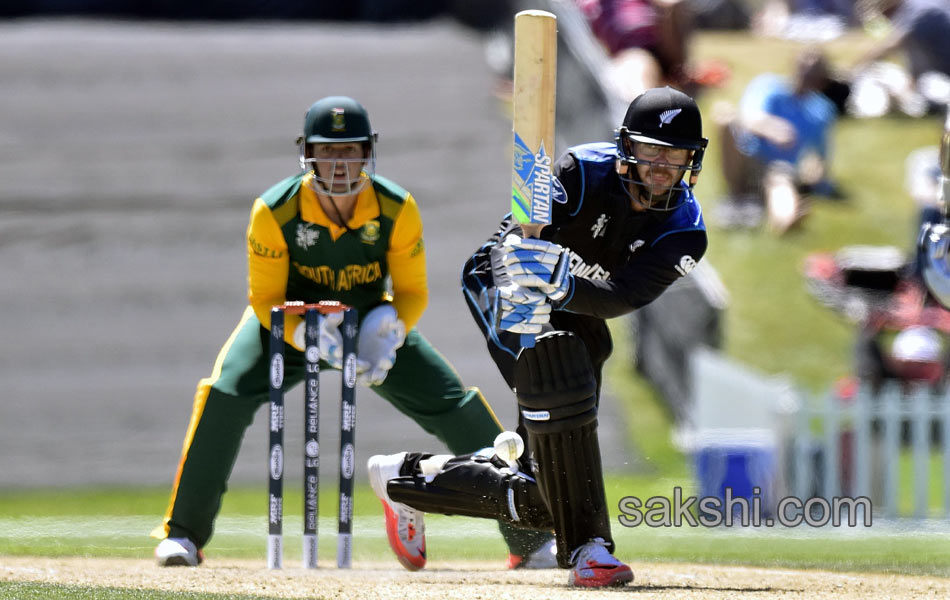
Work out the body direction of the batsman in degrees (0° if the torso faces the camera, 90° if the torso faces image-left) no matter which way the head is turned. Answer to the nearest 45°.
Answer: approximately 0°

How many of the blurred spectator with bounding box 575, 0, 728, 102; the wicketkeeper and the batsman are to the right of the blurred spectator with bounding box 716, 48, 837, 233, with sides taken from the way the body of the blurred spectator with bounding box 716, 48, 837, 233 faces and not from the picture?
1

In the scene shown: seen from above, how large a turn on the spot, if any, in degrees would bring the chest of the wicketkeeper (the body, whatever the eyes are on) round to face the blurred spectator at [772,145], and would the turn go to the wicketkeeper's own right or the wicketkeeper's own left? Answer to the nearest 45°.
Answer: approximately 135° to the wicketkeeper's own left

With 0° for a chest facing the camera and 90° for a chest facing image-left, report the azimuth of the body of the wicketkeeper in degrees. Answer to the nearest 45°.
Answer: approximately 0°

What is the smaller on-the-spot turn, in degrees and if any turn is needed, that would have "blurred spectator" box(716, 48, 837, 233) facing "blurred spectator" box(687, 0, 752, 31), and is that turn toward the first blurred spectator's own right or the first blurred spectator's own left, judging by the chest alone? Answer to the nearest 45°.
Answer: approximately 135° to the first blurred spectator's own right

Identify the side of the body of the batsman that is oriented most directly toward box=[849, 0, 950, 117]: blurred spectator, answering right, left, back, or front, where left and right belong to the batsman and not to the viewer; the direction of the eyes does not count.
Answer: back
